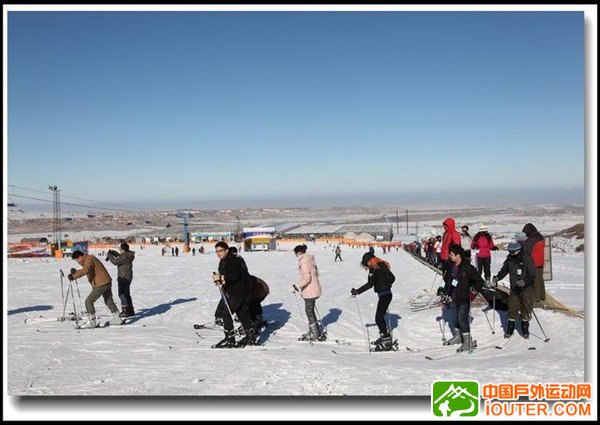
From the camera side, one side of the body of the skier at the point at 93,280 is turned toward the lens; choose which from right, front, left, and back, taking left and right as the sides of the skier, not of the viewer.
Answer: left

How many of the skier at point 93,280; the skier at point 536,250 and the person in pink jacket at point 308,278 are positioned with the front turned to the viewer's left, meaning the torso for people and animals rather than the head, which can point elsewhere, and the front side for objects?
3

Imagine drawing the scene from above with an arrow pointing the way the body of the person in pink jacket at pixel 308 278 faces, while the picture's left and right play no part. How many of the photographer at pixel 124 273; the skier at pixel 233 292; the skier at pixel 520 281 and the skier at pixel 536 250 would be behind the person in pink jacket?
2

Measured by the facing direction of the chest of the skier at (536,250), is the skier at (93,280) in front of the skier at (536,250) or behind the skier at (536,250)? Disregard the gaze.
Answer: in front

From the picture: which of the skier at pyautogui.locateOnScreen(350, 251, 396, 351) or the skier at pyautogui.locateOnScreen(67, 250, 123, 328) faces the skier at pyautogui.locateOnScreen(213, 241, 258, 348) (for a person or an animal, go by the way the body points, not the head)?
the skier at pyautogui.locateOnScreen(350, 251, 396, 351)

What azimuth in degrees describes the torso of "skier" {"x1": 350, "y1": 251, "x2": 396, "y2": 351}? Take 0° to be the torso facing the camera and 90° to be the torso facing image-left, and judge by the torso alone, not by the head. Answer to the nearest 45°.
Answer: approximately 90°

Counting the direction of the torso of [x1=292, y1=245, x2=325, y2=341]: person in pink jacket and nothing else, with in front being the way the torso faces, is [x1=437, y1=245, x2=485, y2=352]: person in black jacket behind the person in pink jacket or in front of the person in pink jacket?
behind

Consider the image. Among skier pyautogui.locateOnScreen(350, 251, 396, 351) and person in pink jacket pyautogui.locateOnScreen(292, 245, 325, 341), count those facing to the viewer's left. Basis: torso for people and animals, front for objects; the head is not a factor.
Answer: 2

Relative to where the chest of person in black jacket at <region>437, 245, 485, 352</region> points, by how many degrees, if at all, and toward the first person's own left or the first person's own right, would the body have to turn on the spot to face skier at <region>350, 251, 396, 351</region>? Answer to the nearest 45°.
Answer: approximately 45° to the first person's own right

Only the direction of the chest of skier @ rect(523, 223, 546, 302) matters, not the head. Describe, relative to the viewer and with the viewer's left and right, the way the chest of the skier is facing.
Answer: facing to the left of the viewer

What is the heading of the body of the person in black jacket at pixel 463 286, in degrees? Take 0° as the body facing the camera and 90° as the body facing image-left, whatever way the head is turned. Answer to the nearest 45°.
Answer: approximately 45°
